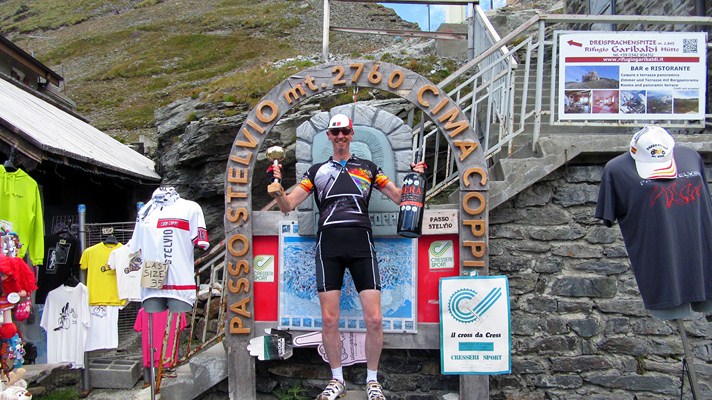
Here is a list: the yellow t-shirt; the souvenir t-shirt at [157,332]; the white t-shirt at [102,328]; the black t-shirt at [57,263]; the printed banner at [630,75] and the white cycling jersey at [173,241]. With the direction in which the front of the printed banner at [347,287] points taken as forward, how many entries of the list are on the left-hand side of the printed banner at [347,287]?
1

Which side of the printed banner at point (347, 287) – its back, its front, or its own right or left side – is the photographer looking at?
front

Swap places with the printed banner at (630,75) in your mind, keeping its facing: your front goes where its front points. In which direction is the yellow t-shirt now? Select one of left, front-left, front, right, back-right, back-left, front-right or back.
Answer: right

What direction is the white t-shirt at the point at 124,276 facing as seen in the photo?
toward the camera

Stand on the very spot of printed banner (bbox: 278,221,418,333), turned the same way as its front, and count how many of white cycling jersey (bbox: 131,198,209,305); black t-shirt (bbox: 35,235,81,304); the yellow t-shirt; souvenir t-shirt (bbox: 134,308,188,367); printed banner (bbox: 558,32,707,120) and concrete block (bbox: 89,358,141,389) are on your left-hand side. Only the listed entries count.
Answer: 1

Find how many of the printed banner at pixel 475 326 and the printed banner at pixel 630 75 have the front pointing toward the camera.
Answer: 2

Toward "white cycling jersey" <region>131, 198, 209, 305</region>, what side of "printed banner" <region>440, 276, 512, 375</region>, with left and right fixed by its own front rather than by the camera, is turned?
right

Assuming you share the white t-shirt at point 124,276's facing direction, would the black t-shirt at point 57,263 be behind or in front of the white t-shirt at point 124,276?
behind

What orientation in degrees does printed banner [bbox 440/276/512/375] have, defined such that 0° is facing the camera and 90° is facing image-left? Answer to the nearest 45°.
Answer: approximately 0°
